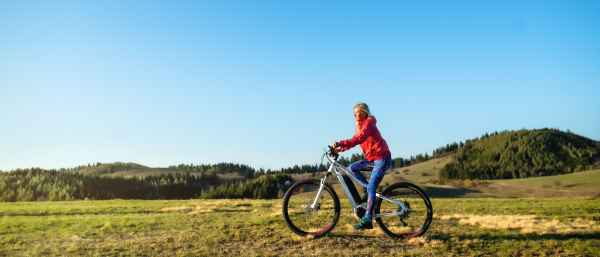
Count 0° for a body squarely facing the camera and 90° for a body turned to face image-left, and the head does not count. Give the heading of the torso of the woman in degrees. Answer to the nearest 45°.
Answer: approximately 90°

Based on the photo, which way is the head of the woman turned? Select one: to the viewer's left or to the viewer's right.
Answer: to the viewer's left

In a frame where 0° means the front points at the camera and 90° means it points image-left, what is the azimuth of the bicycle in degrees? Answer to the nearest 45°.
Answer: approximately 90°
